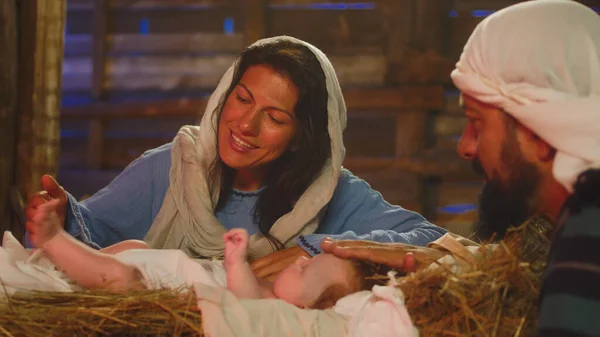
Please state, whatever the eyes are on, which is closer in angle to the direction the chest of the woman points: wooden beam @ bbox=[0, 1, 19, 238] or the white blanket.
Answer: the white blanket

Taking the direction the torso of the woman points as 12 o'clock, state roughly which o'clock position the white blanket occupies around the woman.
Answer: The white blanket is roughly at 12 o'clock from the woman.

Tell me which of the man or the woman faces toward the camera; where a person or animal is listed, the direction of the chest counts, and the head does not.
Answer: the woman

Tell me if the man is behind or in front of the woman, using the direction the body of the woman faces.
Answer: in front

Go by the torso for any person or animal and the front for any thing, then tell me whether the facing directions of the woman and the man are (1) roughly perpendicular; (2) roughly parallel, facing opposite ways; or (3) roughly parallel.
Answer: roughly perpendicular

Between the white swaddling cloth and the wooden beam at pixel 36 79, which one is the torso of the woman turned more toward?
the white swaddling cloth

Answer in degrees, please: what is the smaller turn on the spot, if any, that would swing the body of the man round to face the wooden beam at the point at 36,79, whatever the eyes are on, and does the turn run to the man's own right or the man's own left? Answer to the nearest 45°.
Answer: approximately 45° to the man's own right

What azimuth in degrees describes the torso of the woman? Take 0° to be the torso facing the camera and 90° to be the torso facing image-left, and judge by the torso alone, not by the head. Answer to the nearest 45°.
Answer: approximately 0°

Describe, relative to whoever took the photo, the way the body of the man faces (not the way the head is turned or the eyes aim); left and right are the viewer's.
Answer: facing to the left of the viewer

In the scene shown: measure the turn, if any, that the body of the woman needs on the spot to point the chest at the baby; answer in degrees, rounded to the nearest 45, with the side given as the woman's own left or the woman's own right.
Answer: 0° — they already face them

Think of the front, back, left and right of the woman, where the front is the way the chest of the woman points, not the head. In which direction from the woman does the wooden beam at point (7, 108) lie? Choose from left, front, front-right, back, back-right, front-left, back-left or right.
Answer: back-right

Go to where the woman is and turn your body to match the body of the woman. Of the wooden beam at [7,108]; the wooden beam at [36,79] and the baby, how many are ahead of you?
1

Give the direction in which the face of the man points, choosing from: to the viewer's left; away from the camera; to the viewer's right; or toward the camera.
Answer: to the viewer's left

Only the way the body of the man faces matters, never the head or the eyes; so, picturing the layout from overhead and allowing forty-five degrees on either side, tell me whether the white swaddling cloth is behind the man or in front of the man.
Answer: in front

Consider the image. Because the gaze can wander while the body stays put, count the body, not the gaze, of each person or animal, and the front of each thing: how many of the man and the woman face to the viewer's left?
1
